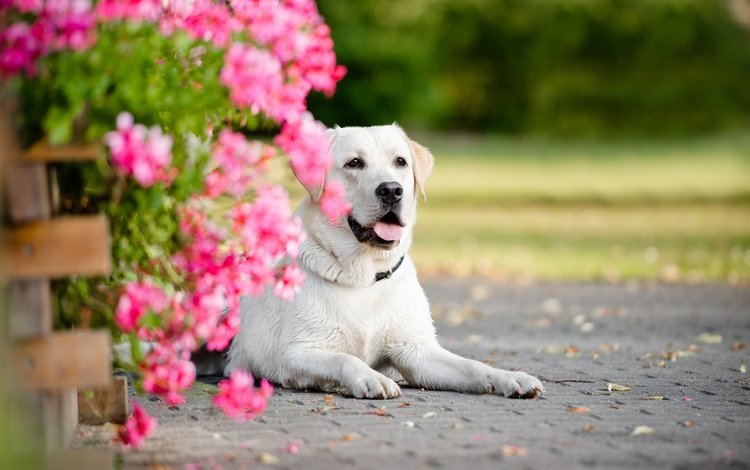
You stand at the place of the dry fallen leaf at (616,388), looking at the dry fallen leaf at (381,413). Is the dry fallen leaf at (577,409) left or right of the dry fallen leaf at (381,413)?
left

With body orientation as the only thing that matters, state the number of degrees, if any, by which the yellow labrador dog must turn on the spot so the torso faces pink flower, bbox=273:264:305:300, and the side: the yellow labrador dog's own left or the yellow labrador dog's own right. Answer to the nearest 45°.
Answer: approximately 45° to the yellow labrador dog's own right

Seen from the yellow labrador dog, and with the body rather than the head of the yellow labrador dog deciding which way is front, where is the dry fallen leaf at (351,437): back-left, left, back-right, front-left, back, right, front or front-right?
front-right

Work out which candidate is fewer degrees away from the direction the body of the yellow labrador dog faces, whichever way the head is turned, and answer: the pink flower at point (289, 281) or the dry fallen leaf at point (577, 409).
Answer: the dry fallen leaf

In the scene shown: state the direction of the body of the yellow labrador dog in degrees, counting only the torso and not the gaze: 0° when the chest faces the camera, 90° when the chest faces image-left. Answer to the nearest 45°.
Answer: approximately 315°

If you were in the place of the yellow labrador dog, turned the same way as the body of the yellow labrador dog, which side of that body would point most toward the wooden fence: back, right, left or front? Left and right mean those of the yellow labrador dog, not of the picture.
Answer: right

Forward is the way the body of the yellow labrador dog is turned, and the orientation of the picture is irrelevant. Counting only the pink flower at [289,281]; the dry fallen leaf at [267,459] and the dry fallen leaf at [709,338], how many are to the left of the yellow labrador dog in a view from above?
1
